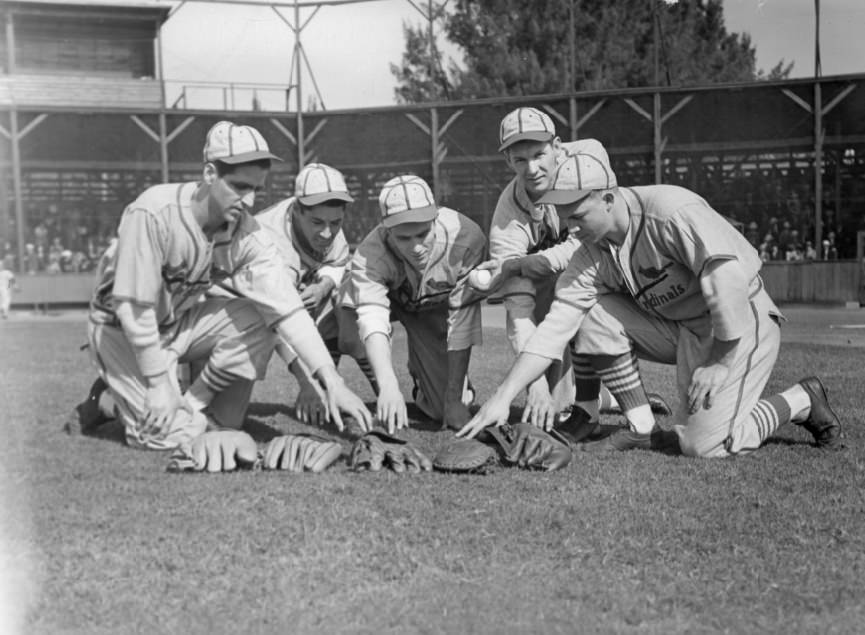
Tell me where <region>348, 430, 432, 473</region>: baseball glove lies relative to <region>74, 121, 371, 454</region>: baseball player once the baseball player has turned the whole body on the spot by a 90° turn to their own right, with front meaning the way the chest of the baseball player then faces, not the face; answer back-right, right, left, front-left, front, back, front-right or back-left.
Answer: left

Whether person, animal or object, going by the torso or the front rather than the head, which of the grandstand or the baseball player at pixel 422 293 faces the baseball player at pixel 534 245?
the grandstand

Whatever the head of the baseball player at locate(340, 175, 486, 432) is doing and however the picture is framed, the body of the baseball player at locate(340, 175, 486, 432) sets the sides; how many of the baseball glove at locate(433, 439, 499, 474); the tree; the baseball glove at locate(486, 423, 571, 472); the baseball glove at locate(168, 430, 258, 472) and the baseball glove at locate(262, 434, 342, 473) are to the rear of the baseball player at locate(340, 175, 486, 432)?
1

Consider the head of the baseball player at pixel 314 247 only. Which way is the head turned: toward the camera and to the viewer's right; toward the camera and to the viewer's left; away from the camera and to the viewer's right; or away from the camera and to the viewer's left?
toward the camera and to the viewer's right

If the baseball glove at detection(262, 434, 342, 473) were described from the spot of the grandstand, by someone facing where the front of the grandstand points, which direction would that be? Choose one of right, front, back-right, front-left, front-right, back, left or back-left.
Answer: front

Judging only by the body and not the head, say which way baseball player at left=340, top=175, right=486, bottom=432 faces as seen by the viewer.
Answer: toward the camera

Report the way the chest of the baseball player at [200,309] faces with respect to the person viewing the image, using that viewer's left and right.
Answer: facing the viewer and to the right of the viewer

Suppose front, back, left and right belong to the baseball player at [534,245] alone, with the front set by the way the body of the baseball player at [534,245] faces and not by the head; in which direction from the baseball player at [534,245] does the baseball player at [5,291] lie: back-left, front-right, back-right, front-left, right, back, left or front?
back-right

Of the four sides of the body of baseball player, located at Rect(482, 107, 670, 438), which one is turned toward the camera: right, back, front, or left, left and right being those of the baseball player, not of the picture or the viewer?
front

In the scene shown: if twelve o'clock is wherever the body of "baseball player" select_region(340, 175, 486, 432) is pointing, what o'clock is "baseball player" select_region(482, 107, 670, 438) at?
"baseball player" select_region(482, 107, 670, 438) is roughly at 9 o'clock from "baseball player" select_region(340, 175, 486, 432).

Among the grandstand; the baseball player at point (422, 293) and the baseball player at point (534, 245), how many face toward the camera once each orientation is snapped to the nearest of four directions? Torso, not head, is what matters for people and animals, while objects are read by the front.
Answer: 3

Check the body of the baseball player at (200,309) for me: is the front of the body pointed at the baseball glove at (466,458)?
yes

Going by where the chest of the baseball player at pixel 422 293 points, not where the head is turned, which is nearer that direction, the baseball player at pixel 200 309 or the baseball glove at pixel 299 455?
the baseball glove

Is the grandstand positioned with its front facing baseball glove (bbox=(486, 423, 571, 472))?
yes
